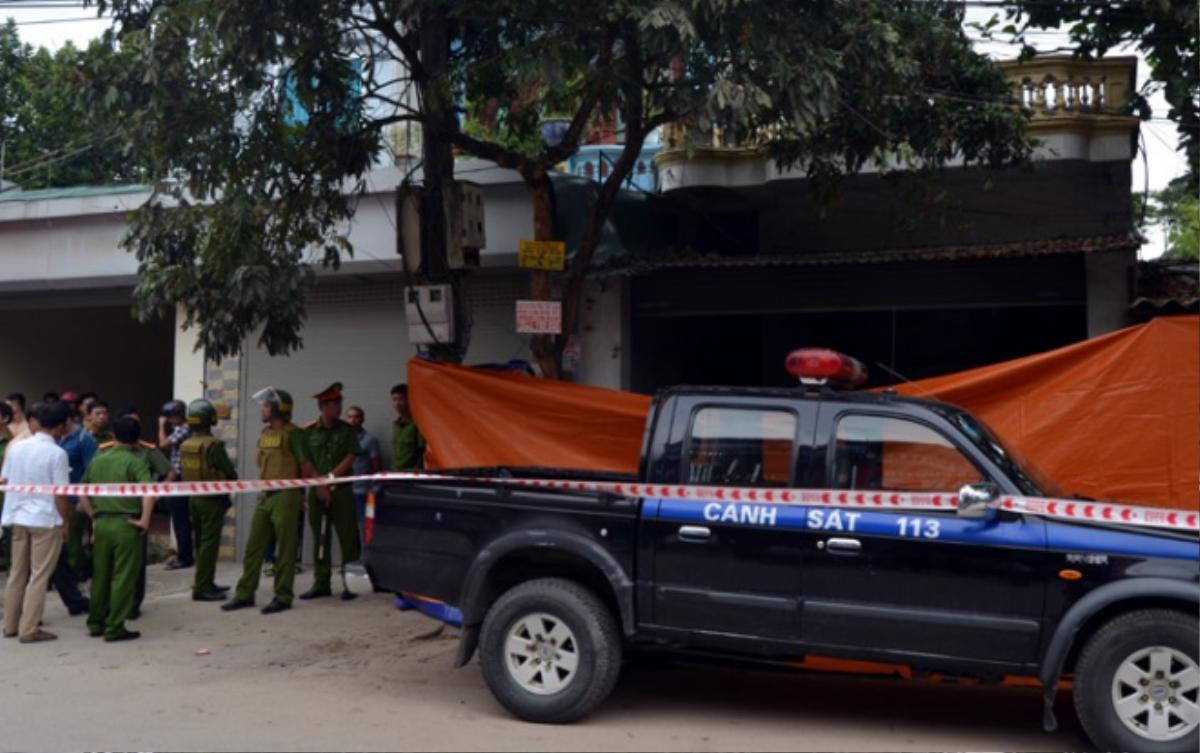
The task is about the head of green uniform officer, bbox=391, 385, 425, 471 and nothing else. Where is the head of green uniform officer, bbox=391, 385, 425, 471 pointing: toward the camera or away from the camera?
toward the camera

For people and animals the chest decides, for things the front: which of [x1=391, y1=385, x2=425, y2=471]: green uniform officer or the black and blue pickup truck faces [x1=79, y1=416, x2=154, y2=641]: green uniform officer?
[x1=391, y1=385, x2=425, y2=471]: green uniform officer

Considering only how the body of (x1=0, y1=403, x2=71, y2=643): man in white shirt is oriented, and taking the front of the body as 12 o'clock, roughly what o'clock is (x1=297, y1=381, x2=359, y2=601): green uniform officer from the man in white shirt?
The green uniform officer is roughly at 1 o'clock from the man in white shirt.

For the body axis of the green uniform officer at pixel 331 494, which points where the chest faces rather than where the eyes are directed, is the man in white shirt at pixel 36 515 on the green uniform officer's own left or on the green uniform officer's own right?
on the green uniform officer's own right

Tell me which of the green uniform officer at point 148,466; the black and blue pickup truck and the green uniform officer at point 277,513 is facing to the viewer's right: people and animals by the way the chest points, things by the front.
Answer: the black and blue pickup truck

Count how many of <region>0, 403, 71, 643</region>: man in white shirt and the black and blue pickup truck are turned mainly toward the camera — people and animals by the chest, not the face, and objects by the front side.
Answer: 0

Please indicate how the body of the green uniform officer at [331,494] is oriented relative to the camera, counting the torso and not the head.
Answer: toward the camera

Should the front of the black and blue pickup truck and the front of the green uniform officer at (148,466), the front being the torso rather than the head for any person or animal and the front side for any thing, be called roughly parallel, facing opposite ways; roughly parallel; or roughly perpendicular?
roughly perpendicular

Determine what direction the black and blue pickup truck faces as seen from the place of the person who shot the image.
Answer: facing to the right of the viewer

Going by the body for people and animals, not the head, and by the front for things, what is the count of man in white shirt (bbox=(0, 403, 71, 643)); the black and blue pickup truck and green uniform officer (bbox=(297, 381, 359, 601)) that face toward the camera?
1

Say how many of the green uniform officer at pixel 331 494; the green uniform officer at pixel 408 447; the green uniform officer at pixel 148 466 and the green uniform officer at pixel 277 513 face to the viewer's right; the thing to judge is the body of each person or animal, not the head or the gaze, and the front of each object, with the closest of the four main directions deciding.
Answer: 0

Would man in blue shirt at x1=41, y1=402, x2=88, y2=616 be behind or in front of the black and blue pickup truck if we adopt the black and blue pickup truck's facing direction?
behind

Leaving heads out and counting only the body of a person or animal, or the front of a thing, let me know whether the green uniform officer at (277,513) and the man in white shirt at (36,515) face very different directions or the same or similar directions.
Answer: very different directions

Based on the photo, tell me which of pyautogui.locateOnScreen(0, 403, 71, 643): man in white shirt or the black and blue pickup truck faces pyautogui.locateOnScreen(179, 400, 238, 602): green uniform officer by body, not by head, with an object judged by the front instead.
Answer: the man in white shirt

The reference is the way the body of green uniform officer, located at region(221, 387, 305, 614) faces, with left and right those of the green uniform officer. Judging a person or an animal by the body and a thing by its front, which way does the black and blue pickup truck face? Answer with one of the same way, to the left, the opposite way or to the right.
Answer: to the left

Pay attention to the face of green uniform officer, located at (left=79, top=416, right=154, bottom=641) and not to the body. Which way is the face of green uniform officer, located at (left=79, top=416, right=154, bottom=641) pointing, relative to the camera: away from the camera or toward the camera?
away from the camera

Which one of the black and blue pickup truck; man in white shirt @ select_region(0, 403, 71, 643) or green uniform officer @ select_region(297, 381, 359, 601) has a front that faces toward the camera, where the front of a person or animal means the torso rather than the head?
the green uniform officer

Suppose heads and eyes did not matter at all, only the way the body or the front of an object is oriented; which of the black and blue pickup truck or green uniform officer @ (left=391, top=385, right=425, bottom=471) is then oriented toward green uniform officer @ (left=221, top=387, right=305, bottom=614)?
green uniform officer @ (left=391, top=385, right=425, bottom=471)
